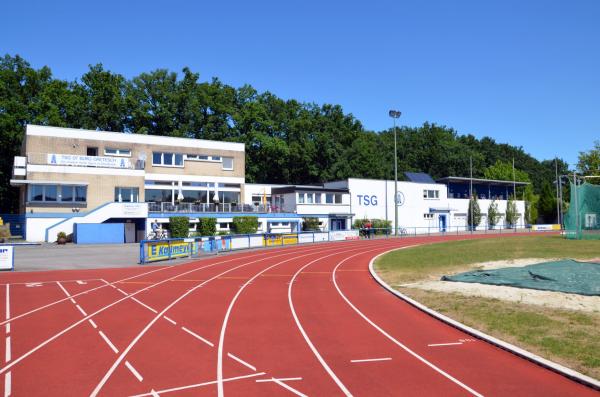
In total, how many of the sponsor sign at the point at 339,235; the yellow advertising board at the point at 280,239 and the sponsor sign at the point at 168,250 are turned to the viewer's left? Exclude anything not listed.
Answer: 0

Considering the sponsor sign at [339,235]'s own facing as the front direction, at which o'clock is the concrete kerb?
The concrete kerb is roughly at 12 o'clock from the sponsor sign.

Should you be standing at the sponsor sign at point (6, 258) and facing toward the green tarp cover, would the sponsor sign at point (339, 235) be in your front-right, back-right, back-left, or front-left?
front-left

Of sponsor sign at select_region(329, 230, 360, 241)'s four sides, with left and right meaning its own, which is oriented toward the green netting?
left

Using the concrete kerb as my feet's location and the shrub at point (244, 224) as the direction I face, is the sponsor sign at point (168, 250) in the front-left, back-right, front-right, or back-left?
front-left

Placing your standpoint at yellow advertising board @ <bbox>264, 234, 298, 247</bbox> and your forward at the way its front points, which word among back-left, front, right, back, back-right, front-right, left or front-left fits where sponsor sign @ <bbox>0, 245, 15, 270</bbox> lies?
right

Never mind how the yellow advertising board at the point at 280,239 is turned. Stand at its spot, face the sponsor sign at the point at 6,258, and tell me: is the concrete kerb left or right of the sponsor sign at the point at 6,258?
left

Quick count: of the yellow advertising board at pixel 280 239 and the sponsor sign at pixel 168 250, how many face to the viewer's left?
0

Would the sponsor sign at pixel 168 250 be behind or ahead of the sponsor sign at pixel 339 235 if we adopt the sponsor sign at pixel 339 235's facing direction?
ahead

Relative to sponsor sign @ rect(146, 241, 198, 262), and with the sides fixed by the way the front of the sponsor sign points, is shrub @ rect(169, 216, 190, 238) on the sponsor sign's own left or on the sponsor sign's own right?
on the sponsor sign's own left

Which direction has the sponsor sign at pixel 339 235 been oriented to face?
toward the camera

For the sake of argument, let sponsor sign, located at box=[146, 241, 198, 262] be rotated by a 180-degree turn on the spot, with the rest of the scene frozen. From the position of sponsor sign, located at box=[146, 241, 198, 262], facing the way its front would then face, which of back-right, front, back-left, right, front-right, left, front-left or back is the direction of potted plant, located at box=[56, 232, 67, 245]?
front

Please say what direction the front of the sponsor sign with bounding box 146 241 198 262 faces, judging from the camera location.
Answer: facing the viewer and to the right of the viewer

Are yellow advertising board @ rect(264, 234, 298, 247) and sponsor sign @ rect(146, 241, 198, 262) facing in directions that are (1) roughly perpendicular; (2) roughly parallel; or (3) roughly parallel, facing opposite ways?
roughly parallel

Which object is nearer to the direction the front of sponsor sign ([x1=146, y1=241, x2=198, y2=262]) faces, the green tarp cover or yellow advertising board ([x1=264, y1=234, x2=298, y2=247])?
the green tarp cover
